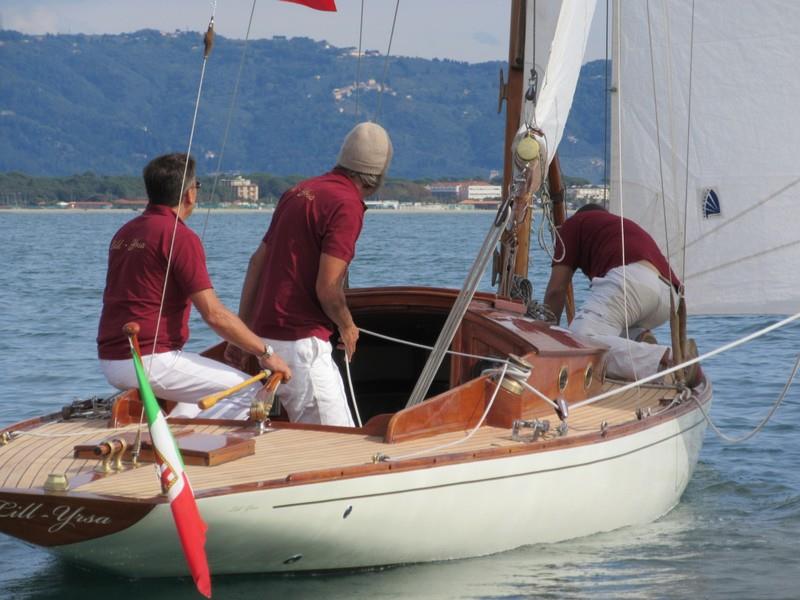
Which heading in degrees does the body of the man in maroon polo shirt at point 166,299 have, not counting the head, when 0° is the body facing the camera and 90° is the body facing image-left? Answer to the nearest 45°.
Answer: approximately 225°

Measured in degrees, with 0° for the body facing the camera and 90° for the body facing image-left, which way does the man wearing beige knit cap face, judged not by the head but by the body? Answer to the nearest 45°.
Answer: approximately 225°

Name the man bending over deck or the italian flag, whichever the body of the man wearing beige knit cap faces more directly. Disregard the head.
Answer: the man bending over deck

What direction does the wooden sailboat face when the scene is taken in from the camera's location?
facing away from the viewer and to the right of the viewer

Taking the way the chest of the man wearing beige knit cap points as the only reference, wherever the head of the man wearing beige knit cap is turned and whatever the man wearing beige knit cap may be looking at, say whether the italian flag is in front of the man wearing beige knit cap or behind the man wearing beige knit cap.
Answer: behind

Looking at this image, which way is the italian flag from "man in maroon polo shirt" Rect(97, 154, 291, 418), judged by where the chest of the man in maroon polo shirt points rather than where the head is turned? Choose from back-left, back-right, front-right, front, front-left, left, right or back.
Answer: back-right

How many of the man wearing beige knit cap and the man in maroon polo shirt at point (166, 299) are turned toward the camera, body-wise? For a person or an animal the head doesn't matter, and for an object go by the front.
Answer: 0

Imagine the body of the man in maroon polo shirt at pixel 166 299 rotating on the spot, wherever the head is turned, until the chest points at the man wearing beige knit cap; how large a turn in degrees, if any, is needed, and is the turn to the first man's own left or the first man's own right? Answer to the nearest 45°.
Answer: approximately 45° to the first man's own right

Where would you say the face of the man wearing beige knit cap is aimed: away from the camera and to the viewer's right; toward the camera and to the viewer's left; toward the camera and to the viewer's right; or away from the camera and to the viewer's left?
away from the camera and to the viewer's right
